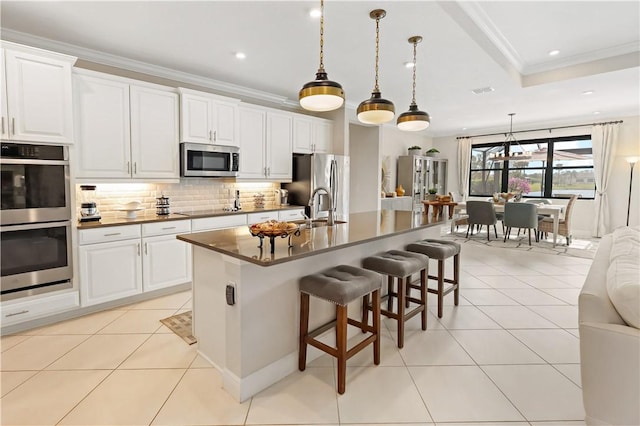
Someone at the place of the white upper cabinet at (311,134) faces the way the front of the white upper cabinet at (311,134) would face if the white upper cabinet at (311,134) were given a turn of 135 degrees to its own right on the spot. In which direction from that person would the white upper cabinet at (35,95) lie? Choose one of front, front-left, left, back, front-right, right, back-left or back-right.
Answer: front-left

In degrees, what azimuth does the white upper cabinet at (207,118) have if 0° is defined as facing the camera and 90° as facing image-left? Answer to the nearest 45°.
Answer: approximately 315°

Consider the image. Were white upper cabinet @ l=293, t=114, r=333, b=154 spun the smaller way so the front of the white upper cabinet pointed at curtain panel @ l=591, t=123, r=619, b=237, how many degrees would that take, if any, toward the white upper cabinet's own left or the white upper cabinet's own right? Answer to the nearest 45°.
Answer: approximately 45° to the white upper cabinet's own left

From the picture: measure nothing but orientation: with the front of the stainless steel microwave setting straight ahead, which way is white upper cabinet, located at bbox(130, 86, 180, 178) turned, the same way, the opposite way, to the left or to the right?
the same way

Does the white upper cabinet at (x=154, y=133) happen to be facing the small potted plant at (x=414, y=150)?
no

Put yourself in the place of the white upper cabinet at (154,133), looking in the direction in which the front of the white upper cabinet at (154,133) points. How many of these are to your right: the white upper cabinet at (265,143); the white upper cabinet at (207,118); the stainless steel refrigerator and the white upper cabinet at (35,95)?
1

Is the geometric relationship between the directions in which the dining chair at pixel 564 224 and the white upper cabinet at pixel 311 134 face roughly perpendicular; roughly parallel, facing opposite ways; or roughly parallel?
roughly parallel, facing opposite ways

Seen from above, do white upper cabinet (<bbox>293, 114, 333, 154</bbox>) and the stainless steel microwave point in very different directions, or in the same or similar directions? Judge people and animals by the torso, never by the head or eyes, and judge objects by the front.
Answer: same or similar directions

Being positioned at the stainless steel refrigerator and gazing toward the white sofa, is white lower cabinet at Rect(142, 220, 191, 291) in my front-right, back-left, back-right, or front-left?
front-right

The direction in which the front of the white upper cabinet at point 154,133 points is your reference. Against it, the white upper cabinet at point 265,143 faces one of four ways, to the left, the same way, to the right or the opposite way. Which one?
the same way

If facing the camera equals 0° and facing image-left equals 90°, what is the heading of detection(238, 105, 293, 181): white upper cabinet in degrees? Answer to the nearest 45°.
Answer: approximately 315°

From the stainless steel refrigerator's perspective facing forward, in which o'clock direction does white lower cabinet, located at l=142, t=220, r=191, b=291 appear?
The white lower cabinet is roughly at 3 o'clock from the stainless steel refrigerator.

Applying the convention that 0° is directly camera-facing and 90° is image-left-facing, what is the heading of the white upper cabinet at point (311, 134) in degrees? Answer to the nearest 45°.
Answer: approximately 315°

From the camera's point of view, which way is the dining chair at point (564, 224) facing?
to the viewer's left

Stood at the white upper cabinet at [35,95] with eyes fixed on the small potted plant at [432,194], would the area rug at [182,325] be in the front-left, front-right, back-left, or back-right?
front-right

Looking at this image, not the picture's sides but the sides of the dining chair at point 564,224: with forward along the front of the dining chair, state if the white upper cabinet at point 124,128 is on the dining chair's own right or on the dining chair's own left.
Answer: on the dining chair's own left
